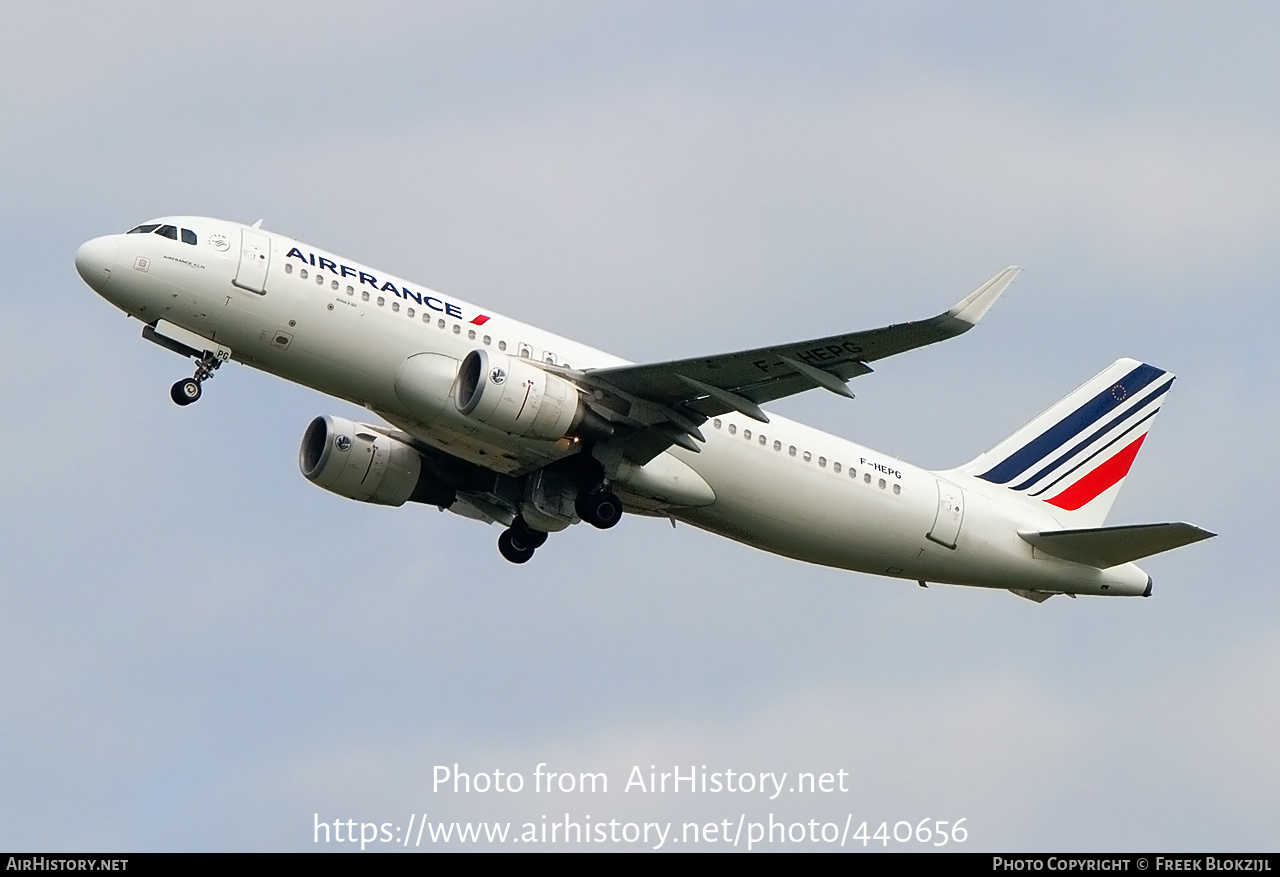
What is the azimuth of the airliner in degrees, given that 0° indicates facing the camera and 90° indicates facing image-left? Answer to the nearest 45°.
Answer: approximately 90°
